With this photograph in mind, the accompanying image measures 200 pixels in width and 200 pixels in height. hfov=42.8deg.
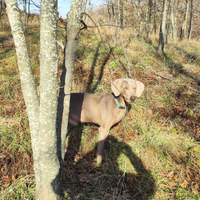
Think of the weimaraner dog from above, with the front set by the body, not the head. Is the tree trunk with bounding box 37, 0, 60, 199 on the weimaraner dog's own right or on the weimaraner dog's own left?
on the weimaraner dog's own right

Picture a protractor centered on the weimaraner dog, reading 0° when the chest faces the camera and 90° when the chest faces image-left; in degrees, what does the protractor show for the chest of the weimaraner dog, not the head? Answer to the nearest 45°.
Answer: approximately 270°

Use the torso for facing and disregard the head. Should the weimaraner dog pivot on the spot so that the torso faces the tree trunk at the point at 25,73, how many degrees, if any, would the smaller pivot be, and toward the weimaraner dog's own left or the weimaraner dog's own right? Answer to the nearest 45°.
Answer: approximately 135° to the weimaraner dog's own right
